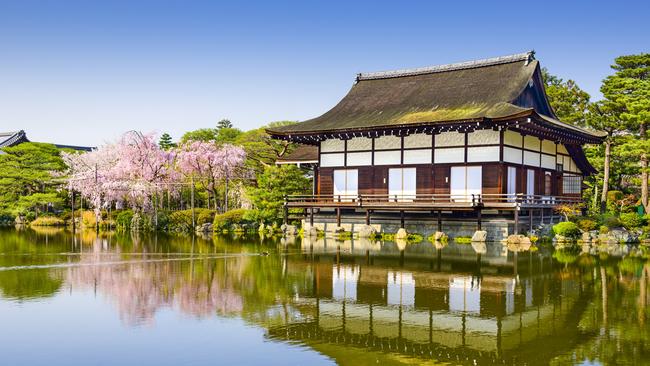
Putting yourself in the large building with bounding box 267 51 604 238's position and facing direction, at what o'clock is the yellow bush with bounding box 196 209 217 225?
The yellow bush is roughly at 2 o'clock from the large building.

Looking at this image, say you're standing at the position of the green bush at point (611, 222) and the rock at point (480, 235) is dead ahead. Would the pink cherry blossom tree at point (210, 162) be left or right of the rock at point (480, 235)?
right

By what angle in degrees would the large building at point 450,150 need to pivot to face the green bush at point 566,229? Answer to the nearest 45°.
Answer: approximately 90° to its left

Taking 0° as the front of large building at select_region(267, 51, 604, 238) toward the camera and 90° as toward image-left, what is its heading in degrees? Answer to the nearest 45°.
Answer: approximately 45°

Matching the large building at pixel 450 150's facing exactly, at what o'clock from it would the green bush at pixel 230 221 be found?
The green bush is roughly at 2 o'clock from the large building.

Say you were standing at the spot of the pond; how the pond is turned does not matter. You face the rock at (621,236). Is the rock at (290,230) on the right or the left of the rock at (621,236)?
left

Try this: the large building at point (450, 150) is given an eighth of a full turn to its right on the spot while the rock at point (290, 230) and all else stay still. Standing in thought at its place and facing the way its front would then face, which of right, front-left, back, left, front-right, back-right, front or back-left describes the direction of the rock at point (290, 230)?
front

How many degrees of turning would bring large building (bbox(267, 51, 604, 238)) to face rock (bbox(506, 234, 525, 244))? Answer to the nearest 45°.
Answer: approximately 90° to its left

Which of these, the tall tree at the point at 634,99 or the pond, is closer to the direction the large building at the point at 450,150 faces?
the pond

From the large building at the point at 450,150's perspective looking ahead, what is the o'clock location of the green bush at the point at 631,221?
The green bush is roughly at 8 o'clock from the large building.

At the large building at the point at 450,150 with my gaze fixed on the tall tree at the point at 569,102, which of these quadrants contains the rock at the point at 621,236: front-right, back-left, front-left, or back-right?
front-right

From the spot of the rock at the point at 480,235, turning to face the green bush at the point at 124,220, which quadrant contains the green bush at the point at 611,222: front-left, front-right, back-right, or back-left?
back-right

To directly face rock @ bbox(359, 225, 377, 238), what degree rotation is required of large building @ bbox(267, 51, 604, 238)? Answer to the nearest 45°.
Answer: approximately 45° to its right

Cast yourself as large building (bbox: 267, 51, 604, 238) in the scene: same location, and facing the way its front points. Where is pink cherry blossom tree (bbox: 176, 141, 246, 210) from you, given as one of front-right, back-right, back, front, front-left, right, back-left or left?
right

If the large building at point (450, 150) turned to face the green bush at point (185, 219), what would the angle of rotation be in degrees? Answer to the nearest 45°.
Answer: approximately 45° to its right

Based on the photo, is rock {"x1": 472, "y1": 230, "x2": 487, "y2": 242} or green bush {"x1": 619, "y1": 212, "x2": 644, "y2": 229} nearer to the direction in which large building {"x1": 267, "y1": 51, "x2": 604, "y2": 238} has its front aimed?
the rock
